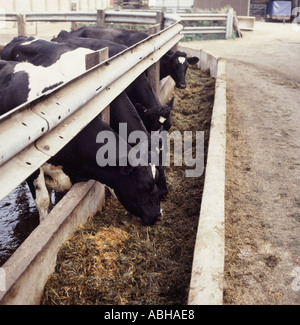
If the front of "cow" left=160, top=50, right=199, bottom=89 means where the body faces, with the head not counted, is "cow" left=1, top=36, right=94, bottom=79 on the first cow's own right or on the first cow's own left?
on the first cow's own right

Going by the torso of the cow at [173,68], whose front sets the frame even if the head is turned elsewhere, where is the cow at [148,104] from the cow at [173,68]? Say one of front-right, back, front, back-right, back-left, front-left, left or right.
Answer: front-right

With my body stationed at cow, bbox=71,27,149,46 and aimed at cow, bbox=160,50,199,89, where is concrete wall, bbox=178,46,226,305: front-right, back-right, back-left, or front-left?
front-right

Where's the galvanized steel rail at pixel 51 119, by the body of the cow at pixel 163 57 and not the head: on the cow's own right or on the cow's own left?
on the cow's own right

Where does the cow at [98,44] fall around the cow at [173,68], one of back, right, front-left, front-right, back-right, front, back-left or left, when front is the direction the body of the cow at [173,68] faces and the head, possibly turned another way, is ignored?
right

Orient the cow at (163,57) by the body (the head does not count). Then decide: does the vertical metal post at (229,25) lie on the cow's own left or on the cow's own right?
on the cow's own left

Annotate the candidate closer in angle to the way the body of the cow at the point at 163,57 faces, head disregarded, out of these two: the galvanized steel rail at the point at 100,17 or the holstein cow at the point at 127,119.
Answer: the holstein cow

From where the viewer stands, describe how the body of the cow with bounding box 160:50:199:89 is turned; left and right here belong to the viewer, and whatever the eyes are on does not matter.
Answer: facing the viewer and to the right of the viewer

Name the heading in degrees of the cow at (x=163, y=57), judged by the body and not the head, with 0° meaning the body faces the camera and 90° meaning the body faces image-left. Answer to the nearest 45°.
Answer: approximately 315°

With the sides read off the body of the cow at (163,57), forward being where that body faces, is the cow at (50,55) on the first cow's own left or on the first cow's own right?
on the first cow's own right

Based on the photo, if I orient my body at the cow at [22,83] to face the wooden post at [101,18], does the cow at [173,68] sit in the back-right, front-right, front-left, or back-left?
front-right
